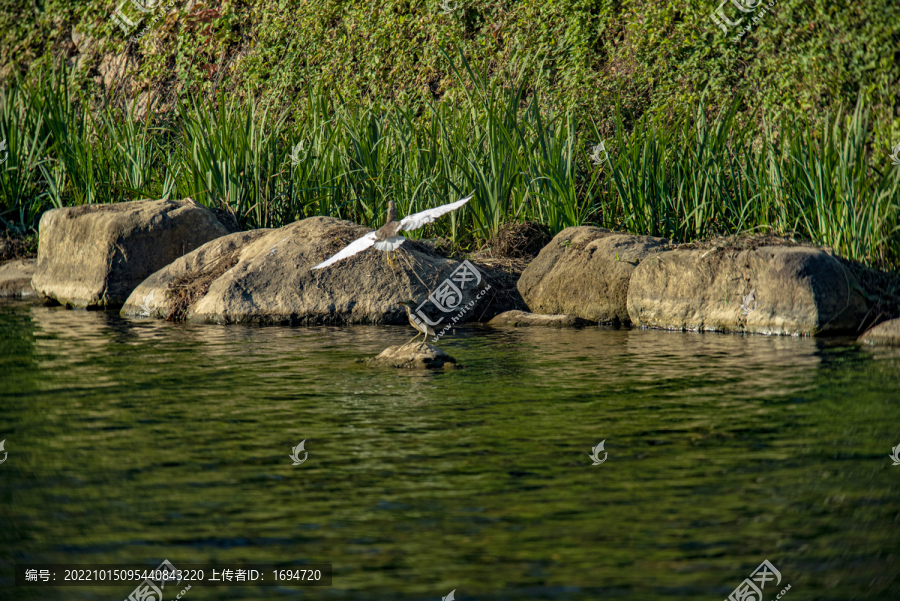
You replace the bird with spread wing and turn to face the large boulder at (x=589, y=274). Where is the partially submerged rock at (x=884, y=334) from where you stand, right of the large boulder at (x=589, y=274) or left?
right

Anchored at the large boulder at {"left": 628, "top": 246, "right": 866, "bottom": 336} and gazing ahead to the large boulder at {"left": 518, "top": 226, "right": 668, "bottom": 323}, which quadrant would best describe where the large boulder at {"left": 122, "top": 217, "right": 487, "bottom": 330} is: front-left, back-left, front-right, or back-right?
front-left

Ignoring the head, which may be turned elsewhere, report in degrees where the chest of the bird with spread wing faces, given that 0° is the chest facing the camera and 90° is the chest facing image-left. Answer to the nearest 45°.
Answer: approximately 180°

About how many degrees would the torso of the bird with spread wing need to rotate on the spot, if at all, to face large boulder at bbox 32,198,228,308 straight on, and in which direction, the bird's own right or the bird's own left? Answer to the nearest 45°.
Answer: approximately 45° to the bird's own left

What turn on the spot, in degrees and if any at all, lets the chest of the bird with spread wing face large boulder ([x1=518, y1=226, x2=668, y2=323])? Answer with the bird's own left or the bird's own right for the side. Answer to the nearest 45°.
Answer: approximately 45° to the bird's own right

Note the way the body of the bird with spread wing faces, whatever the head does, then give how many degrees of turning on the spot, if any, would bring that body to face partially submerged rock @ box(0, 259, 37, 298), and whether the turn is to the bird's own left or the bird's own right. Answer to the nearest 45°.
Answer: approximately 45° to the bird's own left
